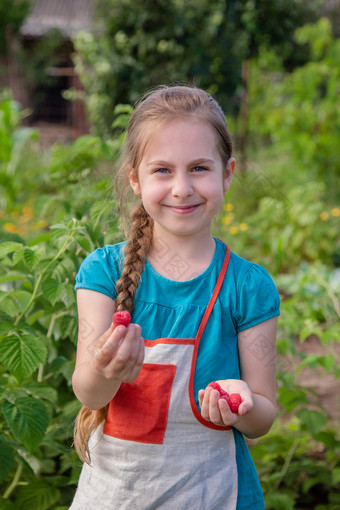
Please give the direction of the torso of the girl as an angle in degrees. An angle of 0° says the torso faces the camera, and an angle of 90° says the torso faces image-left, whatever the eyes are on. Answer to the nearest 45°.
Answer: approximately 0°

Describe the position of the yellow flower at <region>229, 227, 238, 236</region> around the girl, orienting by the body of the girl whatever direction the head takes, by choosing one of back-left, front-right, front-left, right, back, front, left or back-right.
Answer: back

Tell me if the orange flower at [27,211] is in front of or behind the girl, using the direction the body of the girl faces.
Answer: behind

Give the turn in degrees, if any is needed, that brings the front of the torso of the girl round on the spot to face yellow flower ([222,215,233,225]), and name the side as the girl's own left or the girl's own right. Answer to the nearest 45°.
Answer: approximately 180°

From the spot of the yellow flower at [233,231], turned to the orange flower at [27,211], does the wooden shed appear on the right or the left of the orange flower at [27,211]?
right
